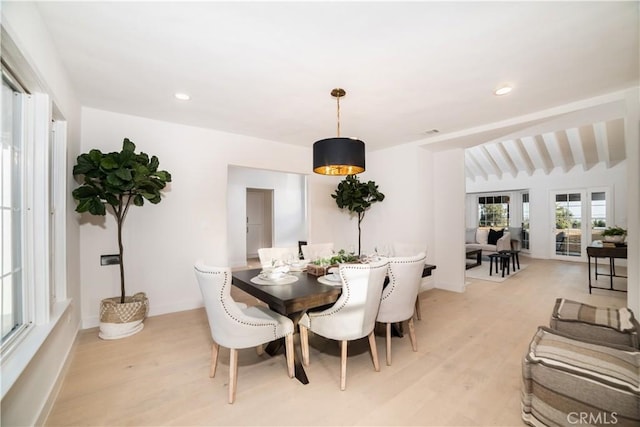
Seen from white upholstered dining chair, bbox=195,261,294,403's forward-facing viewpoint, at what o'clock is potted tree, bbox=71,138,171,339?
The potted tree is roughly at 9 o'clock from the white upholstered dining chair.

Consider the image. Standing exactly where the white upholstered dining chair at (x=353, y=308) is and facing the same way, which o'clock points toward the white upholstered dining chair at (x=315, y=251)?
the white upholstered dining chair at (x=315, y=251) is roughly at 1 o'clock from the white upholstered dining chair at (x=353, y=308).

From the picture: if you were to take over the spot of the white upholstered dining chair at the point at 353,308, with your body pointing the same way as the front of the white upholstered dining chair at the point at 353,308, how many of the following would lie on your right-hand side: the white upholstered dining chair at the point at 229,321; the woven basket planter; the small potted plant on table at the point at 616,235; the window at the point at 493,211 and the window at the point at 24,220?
2

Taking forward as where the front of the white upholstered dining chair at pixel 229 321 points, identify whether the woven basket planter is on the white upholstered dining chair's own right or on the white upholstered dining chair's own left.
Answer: on the white upholstered dining chair's own left

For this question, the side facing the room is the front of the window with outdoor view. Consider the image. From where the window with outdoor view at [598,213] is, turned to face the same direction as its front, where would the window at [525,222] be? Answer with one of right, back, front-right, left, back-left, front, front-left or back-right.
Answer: right

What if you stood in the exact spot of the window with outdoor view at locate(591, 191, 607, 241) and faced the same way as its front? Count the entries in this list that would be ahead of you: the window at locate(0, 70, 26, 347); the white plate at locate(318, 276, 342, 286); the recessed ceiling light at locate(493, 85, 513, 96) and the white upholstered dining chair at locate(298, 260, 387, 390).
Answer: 4

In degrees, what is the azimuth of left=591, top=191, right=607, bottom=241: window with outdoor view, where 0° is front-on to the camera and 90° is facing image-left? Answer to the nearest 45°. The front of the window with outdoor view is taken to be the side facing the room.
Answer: approximately 0°

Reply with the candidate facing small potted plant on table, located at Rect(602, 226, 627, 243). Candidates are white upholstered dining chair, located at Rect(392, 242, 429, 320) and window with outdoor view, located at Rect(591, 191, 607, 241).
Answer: the window with outdoor view

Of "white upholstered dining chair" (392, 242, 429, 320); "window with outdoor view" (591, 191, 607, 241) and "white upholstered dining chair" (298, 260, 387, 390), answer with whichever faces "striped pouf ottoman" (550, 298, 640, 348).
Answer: the window with outdoor view

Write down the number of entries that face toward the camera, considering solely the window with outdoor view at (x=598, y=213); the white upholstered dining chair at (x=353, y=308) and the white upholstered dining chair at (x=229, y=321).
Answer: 1

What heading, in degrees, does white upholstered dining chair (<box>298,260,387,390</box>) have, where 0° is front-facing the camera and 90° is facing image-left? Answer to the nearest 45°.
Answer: approximately 135°

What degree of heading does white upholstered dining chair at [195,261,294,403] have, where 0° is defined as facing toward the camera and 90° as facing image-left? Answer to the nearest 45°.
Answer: approximately 225°

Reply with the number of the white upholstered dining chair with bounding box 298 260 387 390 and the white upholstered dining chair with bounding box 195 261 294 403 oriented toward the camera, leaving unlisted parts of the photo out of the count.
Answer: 0
